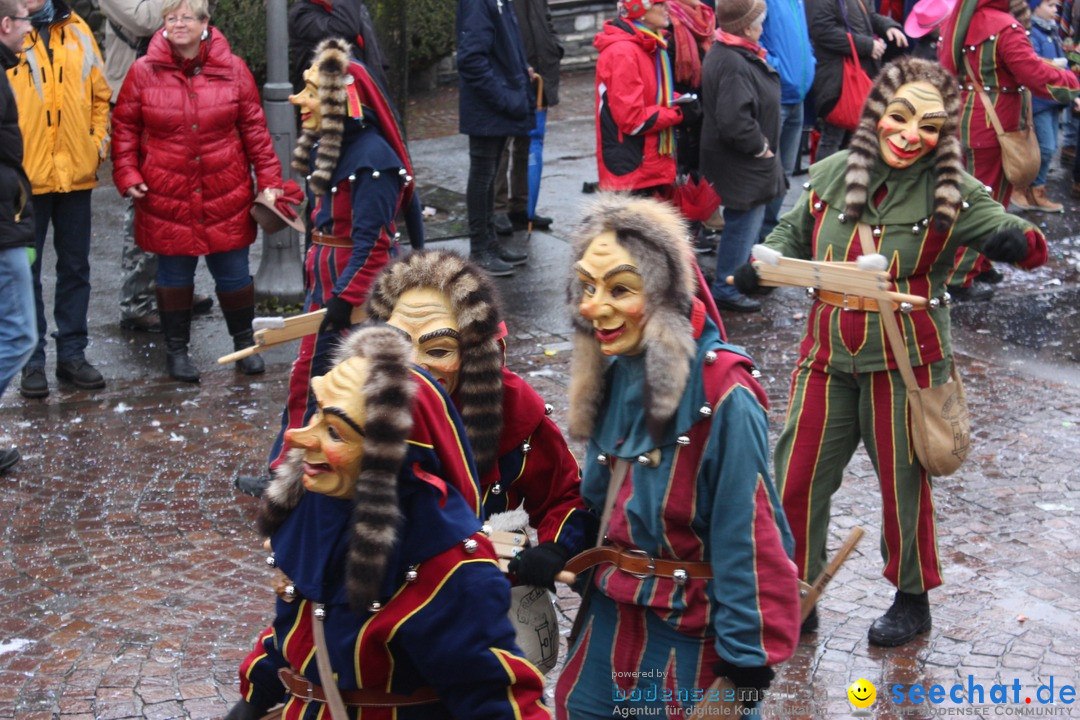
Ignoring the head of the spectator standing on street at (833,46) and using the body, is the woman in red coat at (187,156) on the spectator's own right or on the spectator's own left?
on the spectator's own right

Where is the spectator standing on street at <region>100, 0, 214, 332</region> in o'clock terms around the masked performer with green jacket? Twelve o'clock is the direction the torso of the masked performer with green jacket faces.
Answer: The spectator standing on street is roughly at 4 o'clock from the masked performer with green jacket.

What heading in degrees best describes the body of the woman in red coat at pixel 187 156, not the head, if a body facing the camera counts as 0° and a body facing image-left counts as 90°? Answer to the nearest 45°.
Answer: approximately 0°

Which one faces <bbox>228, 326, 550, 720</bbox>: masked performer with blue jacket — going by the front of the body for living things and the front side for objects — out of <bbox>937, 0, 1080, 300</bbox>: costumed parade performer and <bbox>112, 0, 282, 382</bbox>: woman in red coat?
the woman in red coat

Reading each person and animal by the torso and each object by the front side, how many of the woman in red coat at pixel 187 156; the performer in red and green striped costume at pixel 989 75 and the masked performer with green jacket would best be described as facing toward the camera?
2

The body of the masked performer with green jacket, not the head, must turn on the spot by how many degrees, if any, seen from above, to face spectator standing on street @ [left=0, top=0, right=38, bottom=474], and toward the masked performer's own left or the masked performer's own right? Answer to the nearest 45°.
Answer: approximately 90° to the masked performer's own right
